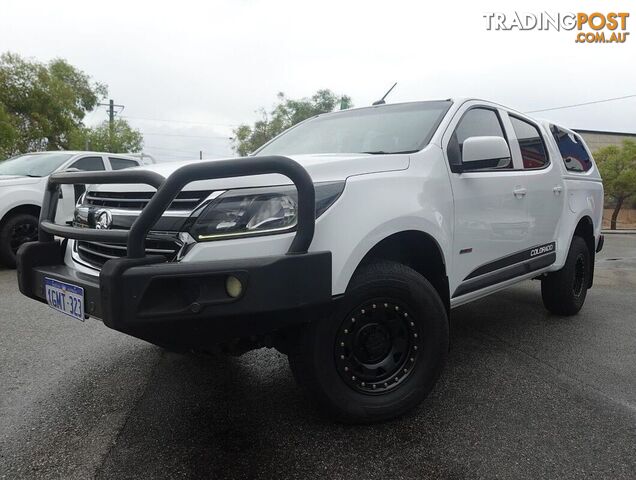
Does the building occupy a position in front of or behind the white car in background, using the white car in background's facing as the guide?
behind

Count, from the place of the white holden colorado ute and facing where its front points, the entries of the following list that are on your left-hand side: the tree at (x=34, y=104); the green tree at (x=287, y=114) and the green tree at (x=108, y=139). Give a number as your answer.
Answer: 0

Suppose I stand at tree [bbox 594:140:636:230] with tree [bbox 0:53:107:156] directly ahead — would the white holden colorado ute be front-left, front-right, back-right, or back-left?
front-left

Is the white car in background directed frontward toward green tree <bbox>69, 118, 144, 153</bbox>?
no

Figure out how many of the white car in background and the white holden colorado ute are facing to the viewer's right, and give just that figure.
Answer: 0

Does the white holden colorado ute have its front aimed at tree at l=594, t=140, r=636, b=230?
no

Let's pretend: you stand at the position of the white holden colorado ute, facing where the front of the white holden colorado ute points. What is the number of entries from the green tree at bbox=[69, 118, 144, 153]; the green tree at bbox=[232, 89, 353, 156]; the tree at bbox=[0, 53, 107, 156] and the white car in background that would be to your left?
0

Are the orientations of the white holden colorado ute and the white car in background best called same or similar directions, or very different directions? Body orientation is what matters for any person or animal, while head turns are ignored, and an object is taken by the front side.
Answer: same or similar directions

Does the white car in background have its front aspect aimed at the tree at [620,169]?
no

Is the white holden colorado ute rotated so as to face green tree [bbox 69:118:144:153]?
no

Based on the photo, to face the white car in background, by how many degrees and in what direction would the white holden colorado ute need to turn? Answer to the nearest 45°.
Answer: approximately 90° to its right

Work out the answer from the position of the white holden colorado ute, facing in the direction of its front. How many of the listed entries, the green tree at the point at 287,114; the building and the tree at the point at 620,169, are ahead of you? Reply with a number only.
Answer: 0

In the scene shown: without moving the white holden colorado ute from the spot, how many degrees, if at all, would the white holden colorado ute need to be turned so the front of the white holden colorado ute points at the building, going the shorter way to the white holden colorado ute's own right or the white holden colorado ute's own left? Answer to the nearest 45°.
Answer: approximately 180°

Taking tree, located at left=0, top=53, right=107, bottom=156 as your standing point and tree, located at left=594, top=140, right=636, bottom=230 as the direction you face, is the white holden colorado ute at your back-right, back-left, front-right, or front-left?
front-right

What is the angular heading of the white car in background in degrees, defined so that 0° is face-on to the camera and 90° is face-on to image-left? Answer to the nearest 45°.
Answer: approximately 45°

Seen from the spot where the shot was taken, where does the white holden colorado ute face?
facing the viewer and to the left of the viewer
